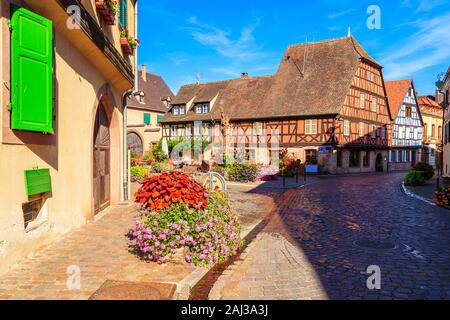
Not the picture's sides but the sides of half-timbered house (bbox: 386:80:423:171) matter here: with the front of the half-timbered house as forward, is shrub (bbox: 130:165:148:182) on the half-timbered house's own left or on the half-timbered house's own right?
on the half-timbered house's own right

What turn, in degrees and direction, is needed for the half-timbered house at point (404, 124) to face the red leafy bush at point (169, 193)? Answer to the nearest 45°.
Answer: approximately 45° to its right

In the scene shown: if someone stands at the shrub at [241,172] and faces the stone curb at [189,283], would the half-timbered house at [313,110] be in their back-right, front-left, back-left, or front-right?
back-left
